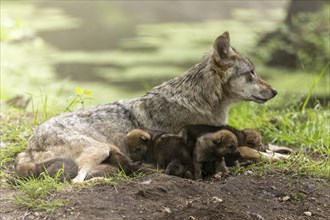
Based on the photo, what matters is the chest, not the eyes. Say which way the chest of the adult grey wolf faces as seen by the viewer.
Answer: to the viewer's right

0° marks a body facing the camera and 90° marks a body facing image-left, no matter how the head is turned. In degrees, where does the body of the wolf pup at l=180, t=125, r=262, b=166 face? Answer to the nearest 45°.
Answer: approximately 270°
